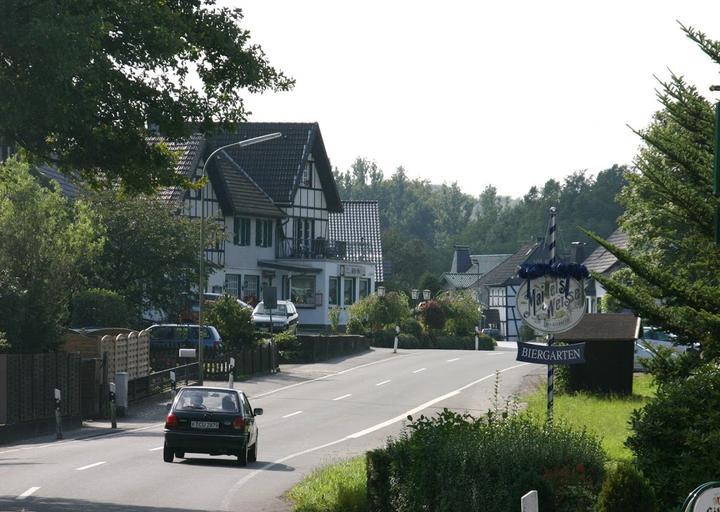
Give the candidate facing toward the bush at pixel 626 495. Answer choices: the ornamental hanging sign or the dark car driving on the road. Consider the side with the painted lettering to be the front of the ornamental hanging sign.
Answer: the ornamental hanging sign

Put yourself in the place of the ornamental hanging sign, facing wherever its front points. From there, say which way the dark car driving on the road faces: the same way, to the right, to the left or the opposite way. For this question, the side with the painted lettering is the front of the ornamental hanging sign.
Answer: the opposite way

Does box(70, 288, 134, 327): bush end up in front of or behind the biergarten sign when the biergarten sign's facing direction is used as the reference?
behind

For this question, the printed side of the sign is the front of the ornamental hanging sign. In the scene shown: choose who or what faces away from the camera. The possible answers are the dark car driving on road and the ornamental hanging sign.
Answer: the dark car driving on road

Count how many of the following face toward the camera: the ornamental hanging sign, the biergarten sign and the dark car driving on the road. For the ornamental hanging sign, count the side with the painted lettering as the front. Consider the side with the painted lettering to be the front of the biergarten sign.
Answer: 2

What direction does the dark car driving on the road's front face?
away from the camera

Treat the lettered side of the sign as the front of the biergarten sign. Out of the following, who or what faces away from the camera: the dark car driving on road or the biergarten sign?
the dark car driving on road
